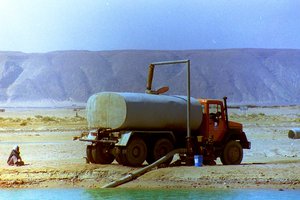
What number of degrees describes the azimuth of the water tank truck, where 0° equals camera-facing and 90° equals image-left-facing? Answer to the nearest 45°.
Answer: approximately 225°
